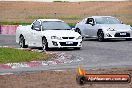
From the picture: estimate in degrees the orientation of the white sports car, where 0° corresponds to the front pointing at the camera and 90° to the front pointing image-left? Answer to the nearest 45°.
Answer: approximately 315°

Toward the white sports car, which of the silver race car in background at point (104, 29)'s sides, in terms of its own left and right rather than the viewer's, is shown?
right

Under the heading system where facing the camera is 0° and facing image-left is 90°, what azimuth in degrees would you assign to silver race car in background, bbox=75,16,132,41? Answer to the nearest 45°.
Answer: approximately 315°

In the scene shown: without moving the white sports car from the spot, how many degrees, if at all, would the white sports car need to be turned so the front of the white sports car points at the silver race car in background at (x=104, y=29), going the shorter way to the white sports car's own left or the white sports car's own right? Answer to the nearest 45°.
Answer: approximately 90° to the white sports car's own left
